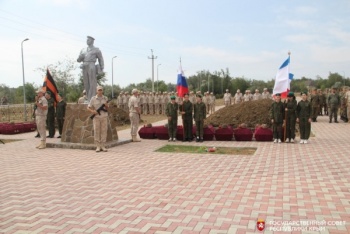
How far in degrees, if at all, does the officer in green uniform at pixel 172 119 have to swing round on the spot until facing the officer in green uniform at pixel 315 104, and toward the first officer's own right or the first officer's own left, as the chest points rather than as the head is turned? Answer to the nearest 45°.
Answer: approximately 135° to the first officer's own left

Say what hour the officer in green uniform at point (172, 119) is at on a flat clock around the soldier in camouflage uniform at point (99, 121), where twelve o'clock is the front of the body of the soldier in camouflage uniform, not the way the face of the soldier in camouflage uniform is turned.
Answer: The officer in green uniform is roughly at 8 o'clock from the soldier in camouflage uniform.

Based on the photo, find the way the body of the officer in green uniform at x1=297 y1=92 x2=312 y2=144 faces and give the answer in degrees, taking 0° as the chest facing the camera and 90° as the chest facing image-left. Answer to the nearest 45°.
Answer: approximately 0°

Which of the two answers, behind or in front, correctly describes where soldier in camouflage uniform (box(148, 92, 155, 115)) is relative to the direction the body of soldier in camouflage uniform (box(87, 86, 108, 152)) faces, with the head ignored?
behind

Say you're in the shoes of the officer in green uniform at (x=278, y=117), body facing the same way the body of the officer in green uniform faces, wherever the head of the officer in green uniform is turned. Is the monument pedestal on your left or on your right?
on your right

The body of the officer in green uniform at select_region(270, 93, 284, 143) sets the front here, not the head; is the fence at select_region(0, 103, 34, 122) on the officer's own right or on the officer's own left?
on the officer's own right

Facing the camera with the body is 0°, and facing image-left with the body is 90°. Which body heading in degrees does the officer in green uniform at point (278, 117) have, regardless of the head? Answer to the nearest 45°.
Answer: approximately 0°

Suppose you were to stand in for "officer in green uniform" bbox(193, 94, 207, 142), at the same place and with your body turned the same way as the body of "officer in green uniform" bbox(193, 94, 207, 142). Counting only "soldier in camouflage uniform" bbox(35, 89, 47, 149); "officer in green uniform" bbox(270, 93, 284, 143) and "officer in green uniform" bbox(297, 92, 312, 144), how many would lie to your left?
2

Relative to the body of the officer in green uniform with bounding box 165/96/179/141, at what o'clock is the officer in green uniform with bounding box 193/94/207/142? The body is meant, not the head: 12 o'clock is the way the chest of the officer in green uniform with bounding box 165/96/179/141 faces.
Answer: the officer in green uniform with bounding box 193/94/207/142 is roughly at 9 o'clock from the officer in green uniform with bounding box 165/96/179/141.
